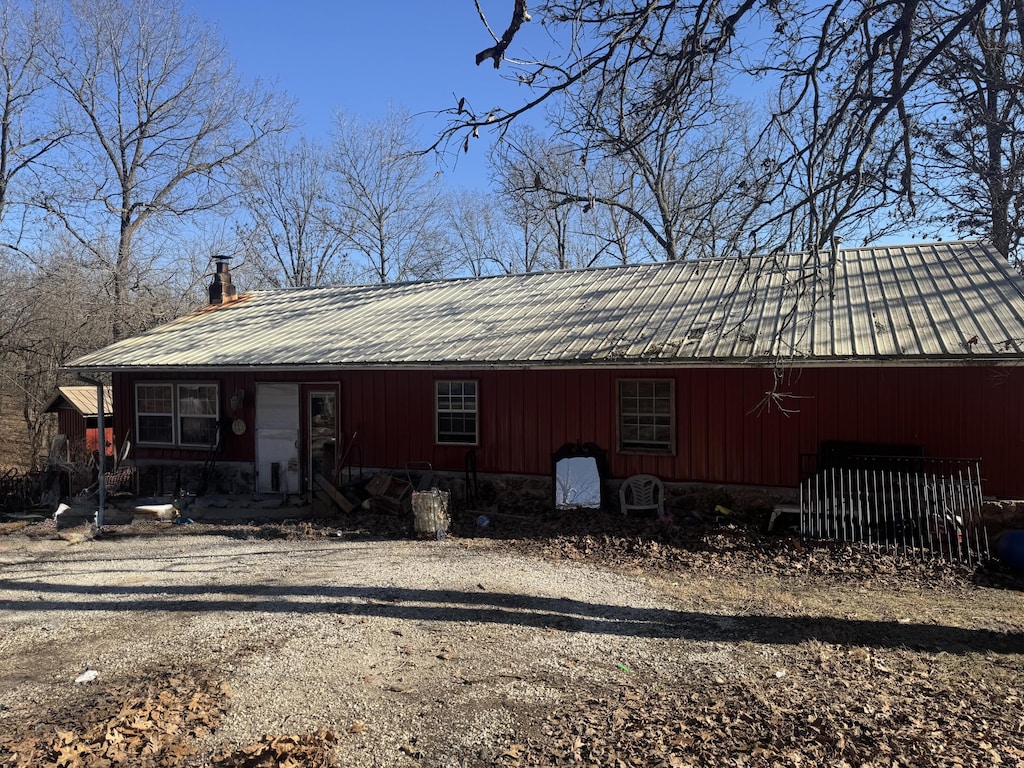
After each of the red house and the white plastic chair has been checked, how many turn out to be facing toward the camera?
2

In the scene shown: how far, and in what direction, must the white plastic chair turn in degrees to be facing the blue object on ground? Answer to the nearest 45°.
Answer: approximately 45° to its left

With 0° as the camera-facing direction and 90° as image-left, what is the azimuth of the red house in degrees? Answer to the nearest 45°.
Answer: approximately 0°

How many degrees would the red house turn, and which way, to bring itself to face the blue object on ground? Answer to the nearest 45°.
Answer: approximately 45° to its left

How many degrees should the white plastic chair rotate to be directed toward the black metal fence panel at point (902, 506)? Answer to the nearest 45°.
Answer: approximately 45° to its left
